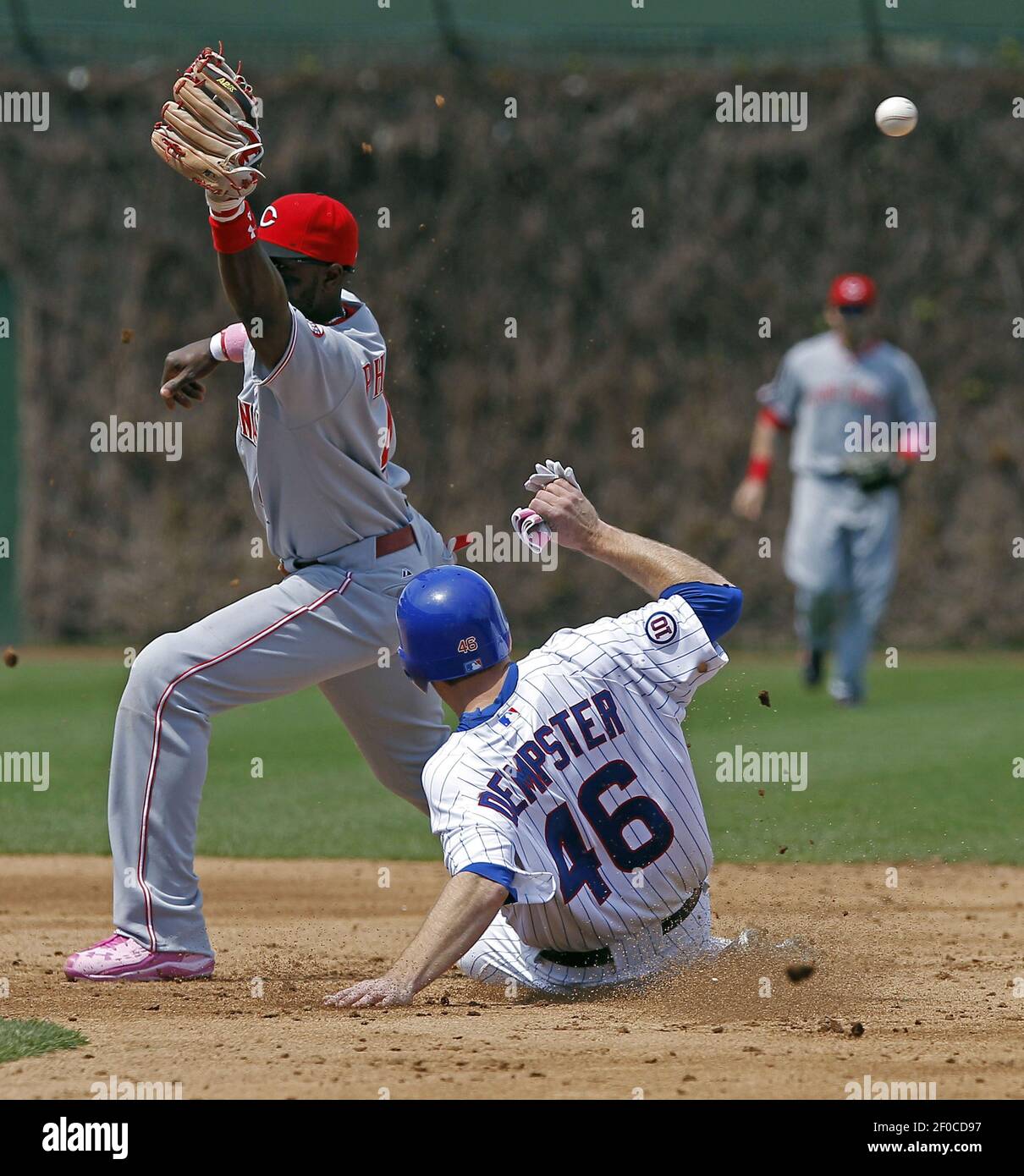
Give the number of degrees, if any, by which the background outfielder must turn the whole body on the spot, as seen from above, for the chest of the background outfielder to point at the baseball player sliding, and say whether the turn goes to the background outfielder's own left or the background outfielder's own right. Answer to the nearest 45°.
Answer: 0° — they already face them

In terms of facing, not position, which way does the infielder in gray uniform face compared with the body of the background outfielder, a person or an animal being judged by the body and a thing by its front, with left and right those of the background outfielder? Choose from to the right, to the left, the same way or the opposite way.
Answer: to the right

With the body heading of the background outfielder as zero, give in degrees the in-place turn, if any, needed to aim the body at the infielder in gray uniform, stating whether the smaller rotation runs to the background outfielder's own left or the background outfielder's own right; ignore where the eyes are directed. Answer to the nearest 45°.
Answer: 0° — they already face them

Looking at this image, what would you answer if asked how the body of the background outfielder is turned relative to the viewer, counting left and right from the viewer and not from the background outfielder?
facing the viewer

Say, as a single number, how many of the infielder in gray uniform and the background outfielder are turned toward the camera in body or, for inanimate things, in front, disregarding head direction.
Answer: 1

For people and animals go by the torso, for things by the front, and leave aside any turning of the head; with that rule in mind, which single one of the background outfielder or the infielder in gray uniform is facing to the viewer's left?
the infielder in gray uniform

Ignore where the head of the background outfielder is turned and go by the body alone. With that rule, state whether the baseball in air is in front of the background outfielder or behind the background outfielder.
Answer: in front

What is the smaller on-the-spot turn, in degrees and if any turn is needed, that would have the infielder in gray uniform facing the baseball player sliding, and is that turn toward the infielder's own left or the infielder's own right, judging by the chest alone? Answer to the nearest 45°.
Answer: approximately 135° to the infielder's own left

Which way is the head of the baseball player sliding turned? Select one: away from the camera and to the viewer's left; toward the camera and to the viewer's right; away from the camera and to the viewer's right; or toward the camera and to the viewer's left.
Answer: away from the camera and to the viewer's left

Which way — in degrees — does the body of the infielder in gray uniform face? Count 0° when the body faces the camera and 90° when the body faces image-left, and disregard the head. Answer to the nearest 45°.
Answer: approximately 90°

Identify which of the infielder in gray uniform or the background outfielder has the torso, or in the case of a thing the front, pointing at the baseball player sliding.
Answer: the background outfielder

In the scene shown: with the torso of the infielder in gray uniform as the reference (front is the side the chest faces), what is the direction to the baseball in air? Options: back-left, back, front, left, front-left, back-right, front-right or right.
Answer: back-right

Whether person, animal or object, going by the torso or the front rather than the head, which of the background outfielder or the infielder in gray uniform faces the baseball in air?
the background outfielder
